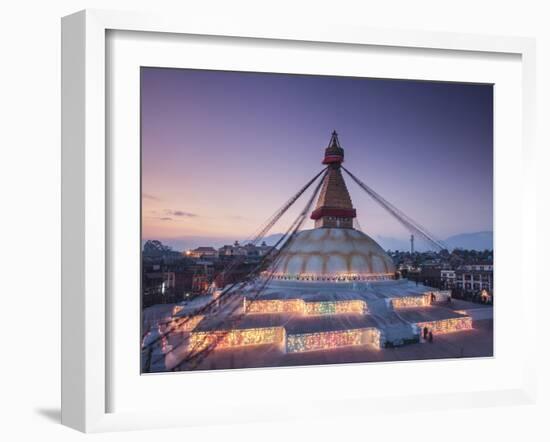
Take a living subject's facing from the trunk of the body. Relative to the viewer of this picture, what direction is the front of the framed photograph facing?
facing the viewer and to the right of the viewer
